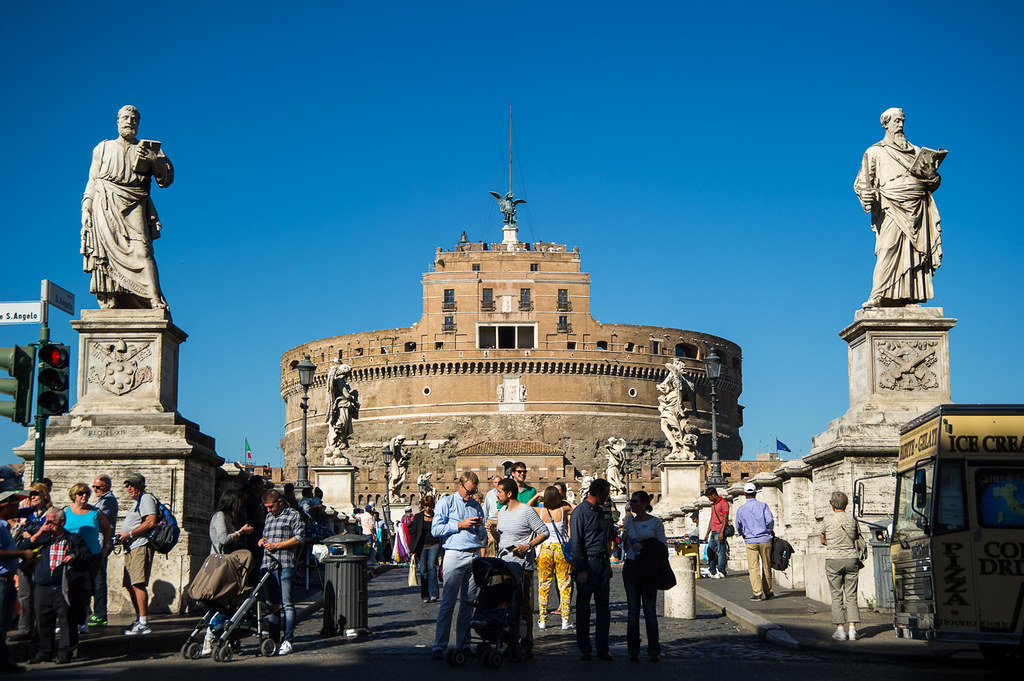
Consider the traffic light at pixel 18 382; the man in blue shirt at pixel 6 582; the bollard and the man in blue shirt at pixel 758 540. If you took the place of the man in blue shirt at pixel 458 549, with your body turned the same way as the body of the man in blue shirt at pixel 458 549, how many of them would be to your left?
2

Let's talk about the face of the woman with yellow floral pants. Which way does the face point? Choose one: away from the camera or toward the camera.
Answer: away from the camera

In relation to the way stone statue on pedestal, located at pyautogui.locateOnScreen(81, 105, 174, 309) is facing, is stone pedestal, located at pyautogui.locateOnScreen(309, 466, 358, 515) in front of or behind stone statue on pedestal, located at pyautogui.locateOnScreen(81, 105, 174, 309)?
behind

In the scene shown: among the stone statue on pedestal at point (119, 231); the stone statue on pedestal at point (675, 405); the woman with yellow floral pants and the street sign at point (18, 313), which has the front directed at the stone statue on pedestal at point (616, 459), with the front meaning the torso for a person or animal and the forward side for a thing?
the woman with yellow floral pants

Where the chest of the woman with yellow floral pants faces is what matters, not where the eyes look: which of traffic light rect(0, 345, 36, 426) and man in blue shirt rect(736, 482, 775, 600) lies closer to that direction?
the man in blue shirt

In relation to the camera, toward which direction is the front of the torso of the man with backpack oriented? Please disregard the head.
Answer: to the viewer's left

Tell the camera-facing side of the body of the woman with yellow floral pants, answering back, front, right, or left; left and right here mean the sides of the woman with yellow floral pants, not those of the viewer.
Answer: back
